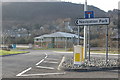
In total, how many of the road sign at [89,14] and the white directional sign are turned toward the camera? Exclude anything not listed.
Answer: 2

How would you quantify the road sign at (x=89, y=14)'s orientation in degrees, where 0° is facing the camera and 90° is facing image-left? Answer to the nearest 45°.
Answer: approximately 0°

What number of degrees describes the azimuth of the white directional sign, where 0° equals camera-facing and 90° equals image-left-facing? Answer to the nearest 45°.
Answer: approximately 0°
